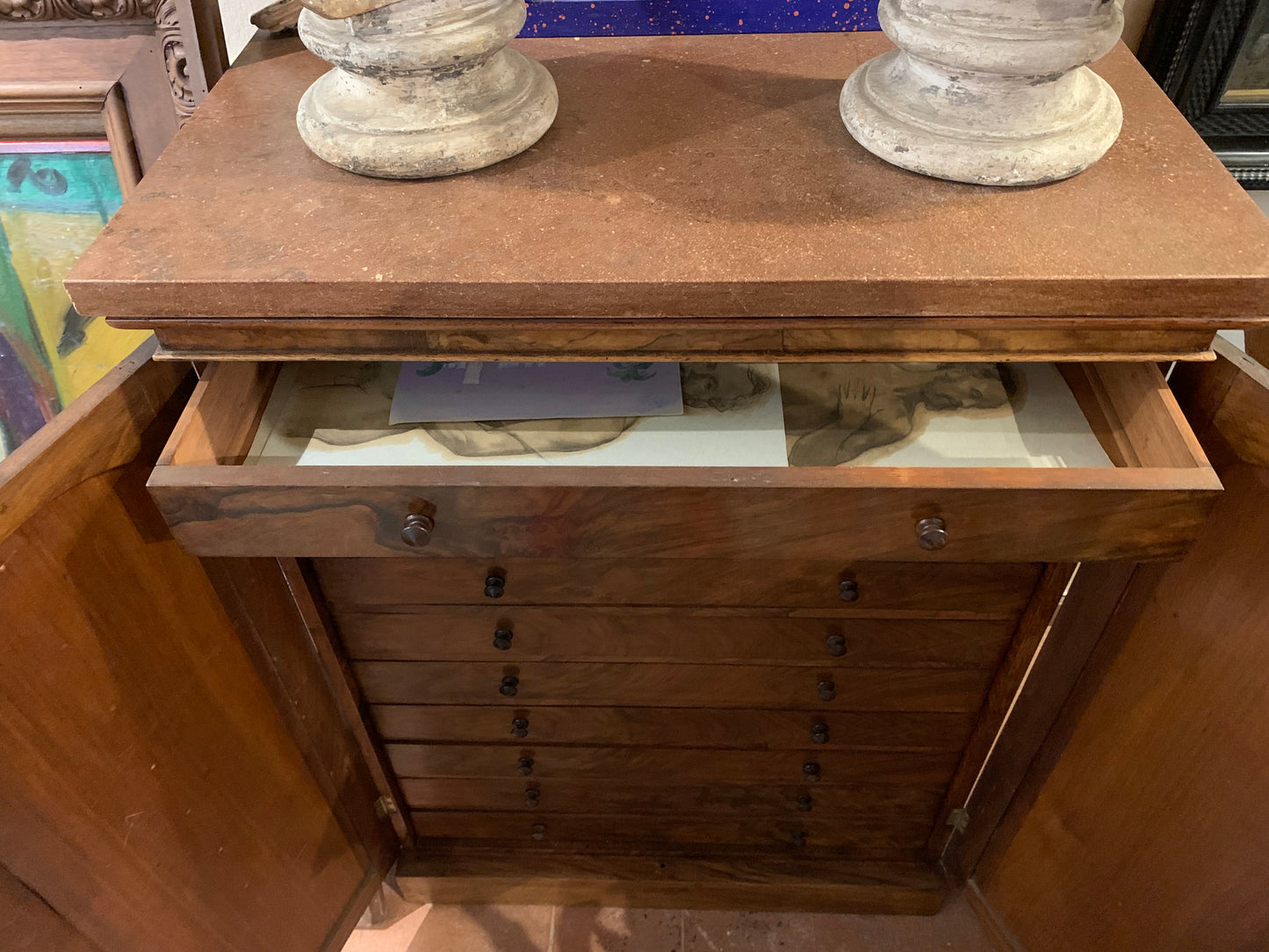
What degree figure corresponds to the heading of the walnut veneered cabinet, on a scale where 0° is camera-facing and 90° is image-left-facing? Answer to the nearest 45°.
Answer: approximately 0°

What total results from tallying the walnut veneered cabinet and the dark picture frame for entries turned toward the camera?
2

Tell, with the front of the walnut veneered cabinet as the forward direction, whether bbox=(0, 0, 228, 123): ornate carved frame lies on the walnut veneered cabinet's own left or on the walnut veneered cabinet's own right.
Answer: on the walnut veneered cabinet's own right

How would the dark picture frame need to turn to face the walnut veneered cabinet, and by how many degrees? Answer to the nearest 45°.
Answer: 0° — it already faces it

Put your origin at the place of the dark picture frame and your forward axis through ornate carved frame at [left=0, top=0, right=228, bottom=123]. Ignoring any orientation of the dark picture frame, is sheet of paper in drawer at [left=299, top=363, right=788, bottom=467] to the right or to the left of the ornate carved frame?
left

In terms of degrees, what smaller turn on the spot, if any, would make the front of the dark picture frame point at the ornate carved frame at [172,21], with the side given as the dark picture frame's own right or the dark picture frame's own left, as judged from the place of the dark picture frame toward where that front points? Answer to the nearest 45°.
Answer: approximately 45° to the dark picture frame's own right
